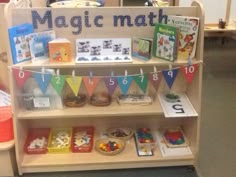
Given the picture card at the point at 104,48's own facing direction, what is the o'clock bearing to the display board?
The display board is roughly at 7 o'clock from the picture card.

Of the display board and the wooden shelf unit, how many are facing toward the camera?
2

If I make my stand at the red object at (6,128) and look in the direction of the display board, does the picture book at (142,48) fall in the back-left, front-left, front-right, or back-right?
front-right

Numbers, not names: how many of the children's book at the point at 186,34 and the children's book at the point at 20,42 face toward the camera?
2

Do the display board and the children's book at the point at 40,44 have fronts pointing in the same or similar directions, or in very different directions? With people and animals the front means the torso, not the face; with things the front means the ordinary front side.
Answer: same or similar directions

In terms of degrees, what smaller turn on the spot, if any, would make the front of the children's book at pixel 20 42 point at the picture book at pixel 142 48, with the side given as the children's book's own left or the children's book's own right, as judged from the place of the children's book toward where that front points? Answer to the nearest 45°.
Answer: approximately 90° to the children's book's own left

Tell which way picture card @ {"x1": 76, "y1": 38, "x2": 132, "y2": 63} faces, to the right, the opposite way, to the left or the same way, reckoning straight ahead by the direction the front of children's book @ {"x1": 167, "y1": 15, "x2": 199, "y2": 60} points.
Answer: the same way

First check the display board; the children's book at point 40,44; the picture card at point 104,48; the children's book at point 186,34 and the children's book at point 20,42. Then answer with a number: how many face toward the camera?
5

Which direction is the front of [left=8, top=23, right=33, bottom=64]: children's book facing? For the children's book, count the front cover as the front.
toward the camera

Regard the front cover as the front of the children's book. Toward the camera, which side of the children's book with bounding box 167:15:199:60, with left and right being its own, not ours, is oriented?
front

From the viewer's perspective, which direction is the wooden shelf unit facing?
toward the camera

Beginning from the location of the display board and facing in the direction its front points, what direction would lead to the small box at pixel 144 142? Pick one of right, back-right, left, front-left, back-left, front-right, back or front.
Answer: front
